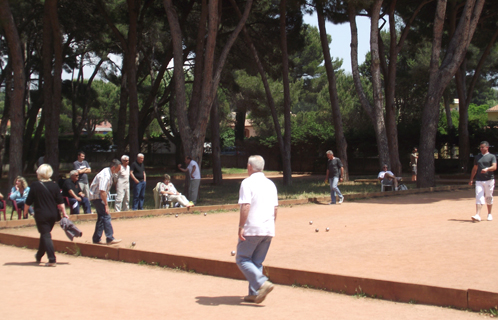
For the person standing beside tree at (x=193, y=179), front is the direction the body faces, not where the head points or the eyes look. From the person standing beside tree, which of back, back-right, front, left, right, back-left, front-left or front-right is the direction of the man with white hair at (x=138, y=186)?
front-left

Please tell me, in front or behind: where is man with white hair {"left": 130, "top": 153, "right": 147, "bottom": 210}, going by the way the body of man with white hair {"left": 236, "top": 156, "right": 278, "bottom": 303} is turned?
in front

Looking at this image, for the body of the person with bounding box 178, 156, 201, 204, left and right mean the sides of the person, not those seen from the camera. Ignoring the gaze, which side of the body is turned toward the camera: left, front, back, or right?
left

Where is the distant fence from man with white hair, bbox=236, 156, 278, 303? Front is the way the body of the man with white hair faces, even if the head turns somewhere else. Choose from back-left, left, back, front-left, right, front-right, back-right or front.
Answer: front-right

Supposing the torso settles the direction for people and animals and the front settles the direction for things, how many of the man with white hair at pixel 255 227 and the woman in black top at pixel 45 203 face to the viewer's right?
0

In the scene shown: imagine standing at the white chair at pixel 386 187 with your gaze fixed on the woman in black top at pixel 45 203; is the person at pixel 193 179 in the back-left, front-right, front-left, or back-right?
front-right

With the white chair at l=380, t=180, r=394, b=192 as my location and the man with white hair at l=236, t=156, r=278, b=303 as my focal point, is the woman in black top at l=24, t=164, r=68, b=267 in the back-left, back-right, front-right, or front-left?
front-right

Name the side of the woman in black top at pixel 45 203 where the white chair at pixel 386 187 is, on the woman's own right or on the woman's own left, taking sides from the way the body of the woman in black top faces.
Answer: on the woman's own right

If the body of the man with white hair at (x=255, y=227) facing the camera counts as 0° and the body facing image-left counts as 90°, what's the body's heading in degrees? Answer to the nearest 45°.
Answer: approximately 135°
